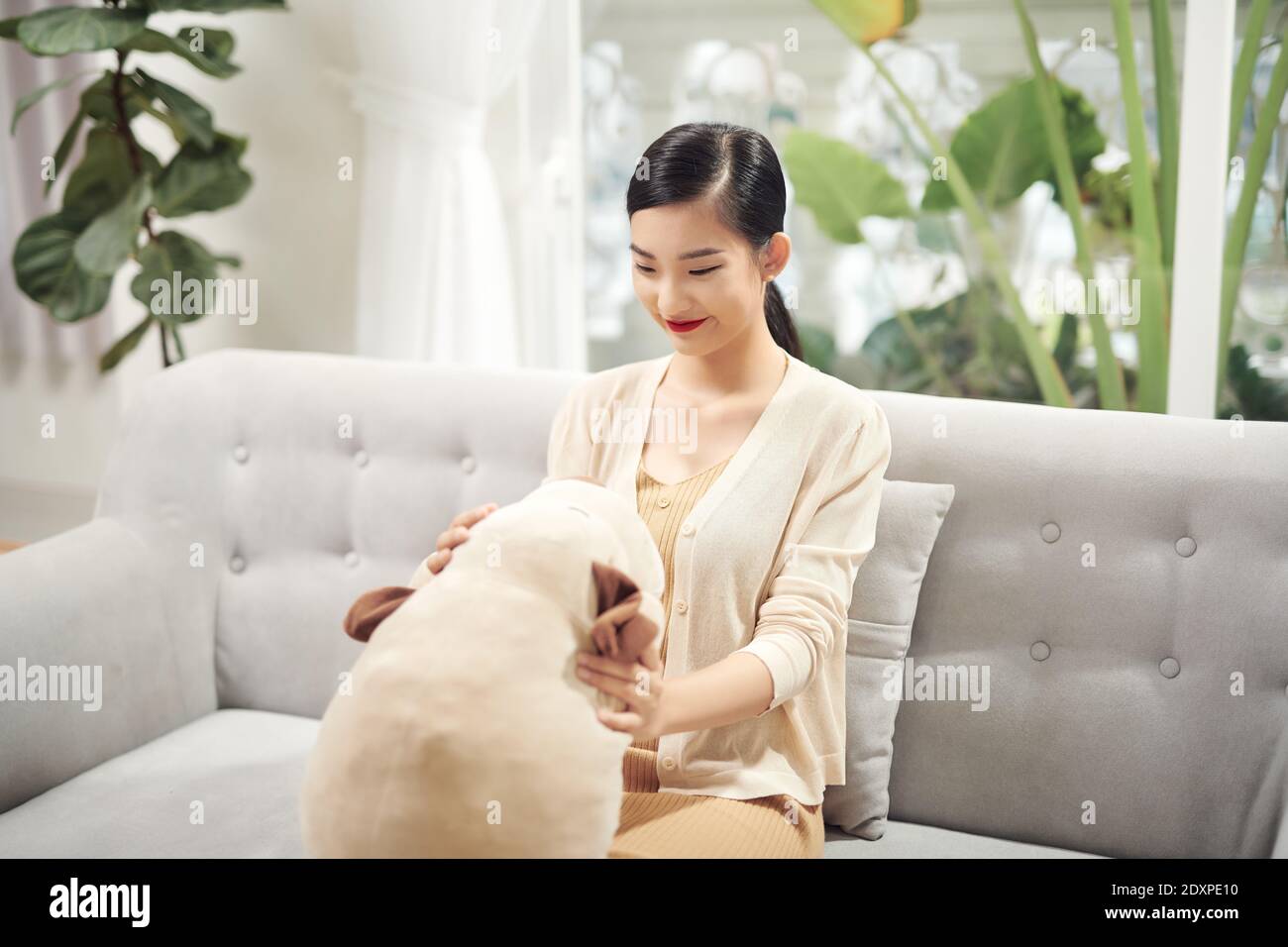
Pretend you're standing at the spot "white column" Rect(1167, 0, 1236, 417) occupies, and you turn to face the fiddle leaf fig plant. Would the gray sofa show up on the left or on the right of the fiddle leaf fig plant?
left

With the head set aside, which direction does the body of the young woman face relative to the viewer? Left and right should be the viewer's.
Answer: facing the viewer and to the left of the viewer

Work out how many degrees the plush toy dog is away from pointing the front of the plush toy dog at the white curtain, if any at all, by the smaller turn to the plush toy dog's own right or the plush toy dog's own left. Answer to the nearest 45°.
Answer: approximately 45° to the plush toy dog's own left

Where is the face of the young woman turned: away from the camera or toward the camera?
toward the camera

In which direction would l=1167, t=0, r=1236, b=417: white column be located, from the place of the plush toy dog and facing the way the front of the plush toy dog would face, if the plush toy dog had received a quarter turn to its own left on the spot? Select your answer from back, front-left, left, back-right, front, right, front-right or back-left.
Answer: right

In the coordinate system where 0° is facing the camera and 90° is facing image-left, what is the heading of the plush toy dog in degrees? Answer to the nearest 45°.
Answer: approximately 225°

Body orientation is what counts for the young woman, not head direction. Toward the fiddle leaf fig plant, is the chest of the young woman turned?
no

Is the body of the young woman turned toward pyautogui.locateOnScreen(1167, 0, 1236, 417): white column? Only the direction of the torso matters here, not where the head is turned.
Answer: no
